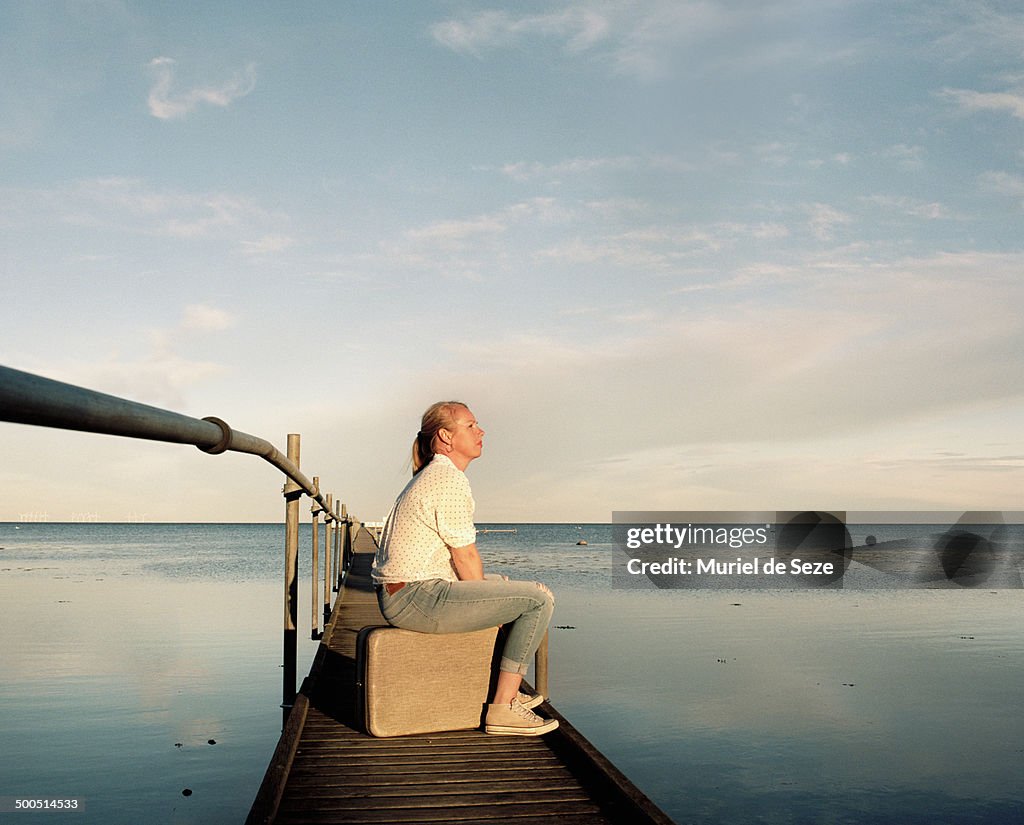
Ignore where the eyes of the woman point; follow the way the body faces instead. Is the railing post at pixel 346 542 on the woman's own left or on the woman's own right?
on the woman's own left

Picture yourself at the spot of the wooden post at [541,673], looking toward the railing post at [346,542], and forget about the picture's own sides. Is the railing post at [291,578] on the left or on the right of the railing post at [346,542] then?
left

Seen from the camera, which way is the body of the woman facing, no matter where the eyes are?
to the viewer's right

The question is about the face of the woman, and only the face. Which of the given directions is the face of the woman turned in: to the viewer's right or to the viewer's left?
to the viewer's right

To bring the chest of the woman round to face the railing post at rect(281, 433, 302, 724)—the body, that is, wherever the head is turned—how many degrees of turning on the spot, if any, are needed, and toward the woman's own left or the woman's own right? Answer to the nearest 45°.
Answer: approximately 135° to the woman's own left

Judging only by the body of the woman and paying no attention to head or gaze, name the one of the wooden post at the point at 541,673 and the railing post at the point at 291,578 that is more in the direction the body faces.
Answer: the wooden post
